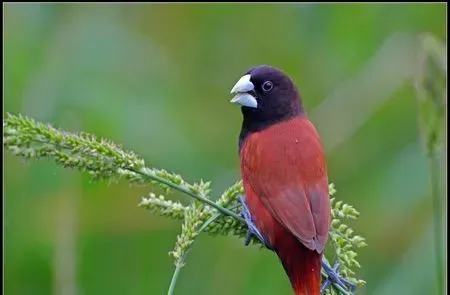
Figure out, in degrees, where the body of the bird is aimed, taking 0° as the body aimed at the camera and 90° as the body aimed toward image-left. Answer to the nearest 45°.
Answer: approximately 135°
